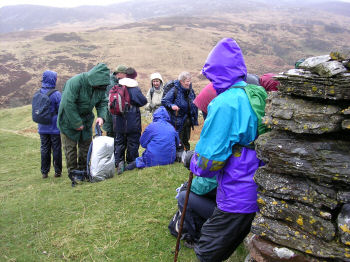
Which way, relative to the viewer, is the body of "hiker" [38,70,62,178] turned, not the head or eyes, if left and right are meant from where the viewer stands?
facing away from the viewer and to the right of the viewer

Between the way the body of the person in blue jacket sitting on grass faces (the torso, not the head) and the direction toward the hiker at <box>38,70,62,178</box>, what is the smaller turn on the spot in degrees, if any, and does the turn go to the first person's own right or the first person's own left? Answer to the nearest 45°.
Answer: approximately 90° to the first person's own left

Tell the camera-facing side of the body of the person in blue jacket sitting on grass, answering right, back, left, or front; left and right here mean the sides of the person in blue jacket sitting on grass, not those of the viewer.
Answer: back

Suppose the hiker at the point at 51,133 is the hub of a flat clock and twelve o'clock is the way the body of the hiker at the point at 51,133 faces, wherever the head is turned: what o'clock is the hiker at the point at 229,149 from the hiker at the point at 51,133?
the hiker at the point at 229,149 is roughly at 4 o'clock from the hiker at the point at 51,133.

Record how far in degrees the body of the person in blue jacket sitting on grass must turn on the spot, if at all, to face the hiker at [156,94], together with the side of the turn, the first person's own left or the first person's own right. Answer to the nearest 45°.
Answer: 0° — they already face them

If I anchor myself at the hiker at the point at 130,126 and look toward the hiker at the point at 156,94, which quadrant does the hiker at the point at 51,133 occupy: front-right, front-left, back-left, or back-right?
back-left

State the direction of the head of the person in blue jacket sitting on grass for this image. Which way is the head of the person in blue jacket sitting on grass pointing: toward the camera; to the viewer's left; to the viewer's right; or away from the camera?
away from the camera

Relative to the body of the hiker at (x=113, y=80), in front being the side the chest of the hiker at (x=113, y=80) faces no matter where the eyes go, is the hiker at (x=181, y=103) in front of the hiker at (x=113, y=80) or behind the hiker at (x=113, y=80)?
in front

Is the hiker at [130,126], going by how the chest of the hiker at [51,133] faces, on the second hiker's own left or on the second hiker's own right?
on the second hiker's own right
